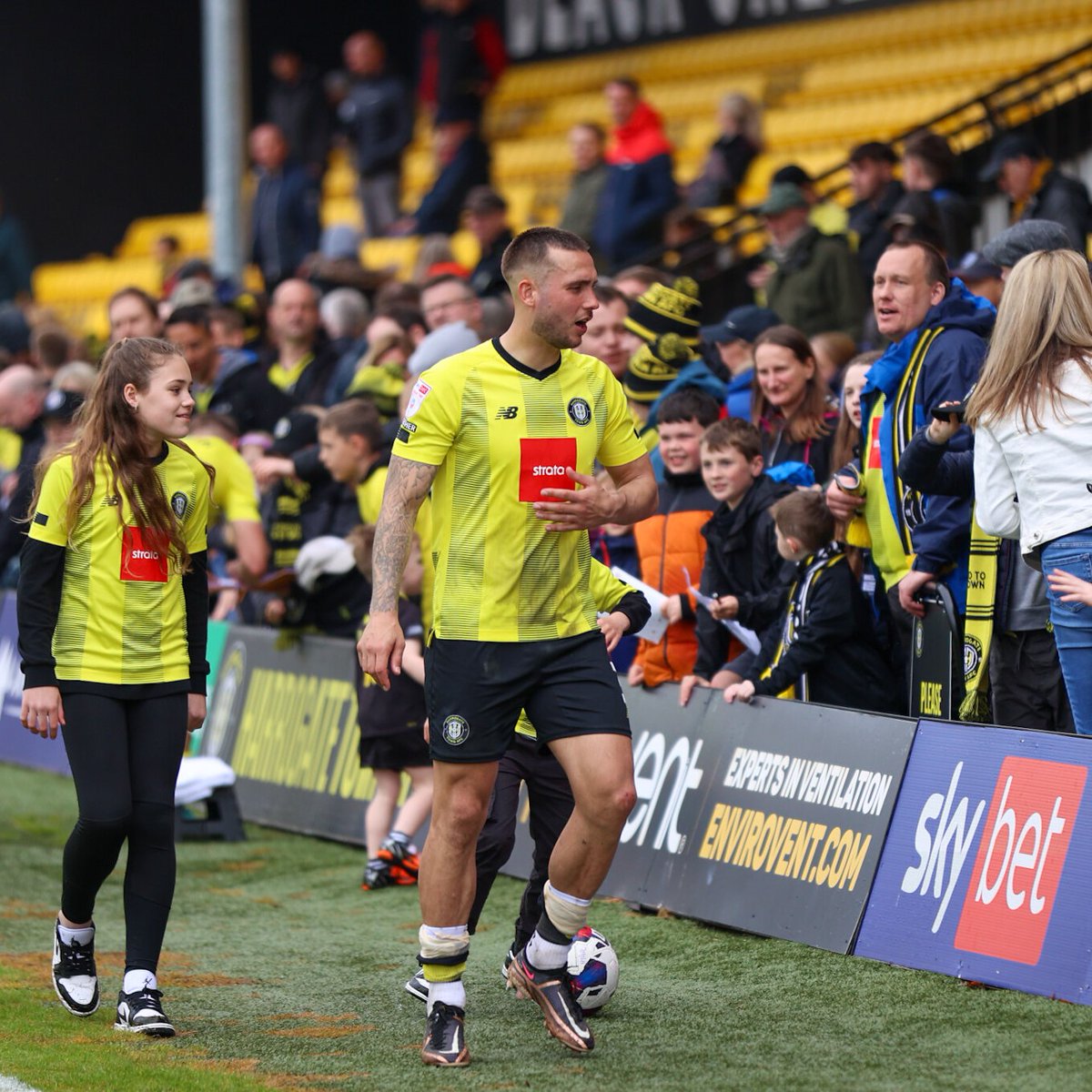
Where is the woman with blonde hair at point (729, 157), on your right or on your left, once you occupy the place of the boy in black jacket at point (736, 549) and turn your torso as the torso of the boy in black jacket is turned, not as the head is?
on your right

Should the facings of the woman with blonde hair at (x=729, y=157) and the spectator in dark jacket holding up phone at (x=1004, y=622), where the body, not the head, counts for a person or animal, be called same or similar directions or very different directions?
same or similar directions

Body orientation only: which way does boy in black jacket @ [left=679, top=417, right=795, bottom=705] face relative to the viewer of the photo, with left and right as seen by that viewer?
facing the viewer and to the left of the viewer

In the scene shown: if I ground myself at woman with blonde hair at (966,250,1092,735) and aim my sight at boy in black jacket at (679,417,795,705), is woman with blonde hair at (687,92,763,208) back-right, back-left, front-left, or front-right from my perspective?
front-right

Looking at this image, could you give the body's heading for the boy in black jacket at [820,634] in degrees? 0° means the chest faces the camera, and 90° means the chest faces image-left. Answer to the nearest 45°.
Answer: approximately 90°

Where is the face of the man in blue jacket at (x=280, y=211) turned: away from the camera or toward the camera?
toward the camera

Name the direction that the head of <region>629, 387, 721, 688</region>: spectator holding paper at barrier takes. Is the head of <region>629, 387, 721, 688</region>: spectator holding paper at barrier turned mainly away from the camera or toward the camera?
toward the camera

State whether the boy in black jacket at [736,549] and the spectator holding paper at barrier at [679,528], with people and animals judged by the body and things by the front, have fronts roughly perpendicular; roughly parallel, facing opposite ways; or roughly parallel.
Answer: roughly parallel

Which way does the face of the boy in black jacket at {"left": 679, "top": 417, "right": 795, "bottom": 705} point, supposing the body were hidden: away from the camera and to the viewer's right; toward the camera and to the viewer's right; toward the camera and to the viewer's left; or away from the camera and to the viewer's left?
toward the camera and to the viewer's left

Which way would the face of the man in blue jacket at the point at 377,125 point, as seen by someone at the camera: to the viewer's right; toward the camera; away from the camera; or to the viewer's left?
toward the camera

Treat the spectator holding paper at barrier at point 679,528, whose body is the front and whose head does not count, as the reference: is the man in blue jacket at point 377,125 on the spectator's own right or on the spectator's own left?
on the spectator's own right

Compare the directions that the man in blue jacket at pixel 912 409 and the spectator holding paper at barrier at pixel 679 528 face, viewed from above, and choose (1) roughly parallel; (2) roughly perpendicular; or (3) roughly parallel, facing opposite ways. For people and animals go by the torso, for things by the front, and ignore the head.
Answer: roughly parallel

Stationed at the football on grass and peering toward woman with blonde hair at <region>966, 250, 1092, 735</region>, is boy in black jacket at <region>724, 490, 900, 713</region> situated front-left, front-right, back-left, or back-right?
front-left

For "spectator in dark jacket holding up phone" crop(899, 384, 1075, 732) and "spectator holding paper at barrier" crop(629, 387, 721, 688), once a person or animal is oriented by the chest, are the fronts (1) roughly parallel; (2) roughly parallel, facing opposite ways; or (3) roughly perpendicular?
roughly parallel

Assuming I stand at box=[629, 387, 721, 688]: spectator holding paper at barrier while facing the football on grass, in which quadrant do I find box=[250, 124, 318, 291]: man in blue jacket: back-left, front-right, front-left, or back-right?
back-right

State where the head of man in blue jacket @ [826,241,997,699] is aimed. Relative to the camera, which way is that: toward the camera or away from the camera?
toward the camera

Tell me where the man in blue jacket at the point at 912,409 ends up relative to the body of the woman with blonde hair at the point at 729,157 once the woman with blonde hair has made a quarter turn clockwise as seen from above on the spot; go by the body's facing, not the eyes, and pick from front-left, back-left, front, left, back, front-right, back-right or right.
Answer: back-left
